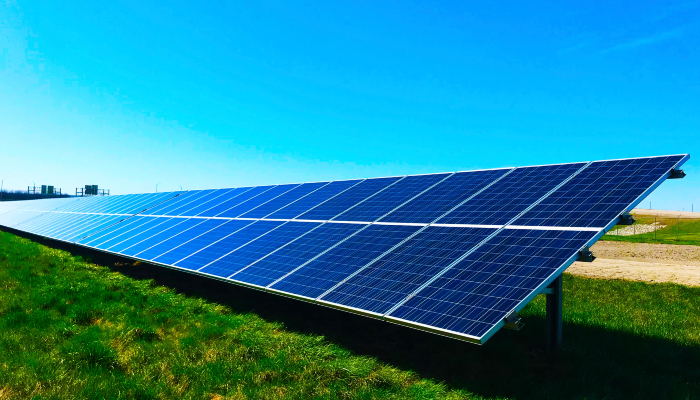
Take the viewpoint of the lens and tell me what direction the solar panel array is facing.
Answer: facing the viewer and to the left of the viewer
